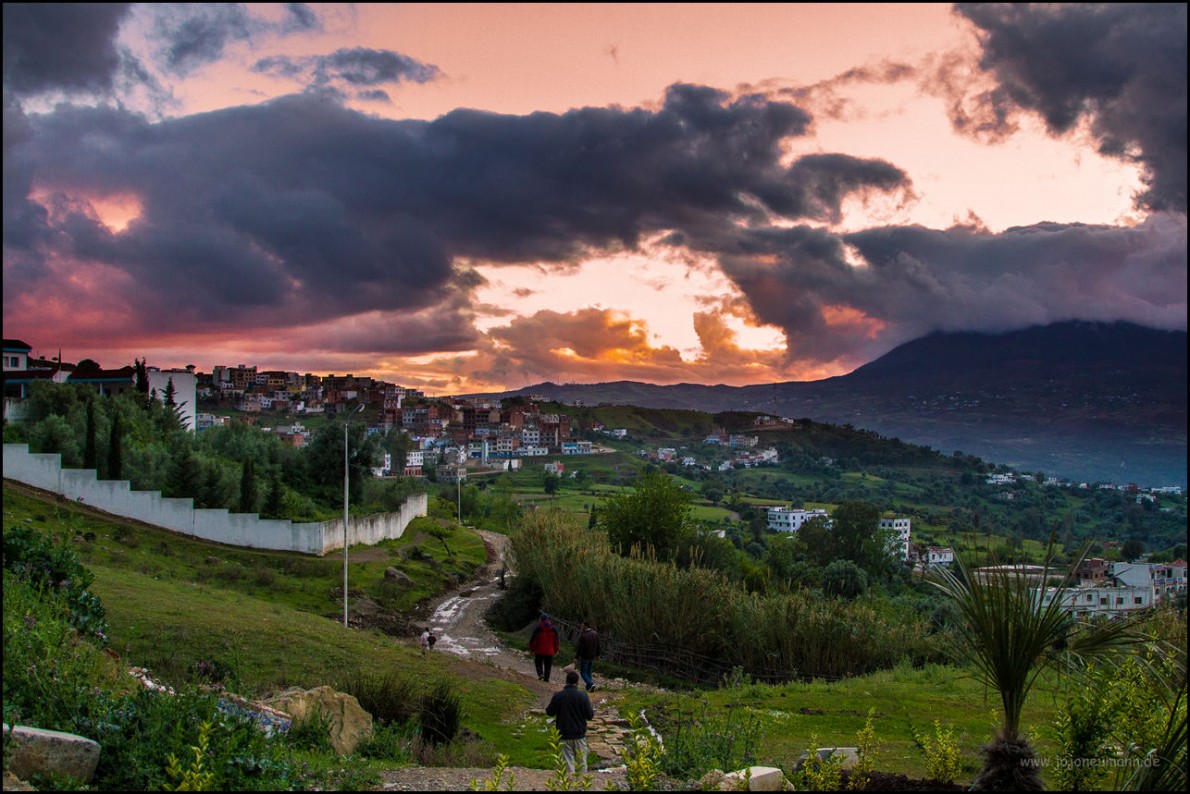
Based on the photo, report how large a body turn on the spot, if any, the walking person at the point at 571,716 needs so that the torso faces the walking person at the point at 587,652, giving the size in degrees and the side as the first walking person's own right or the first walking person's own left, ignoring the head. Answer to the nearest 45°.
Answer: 0° — they already face them

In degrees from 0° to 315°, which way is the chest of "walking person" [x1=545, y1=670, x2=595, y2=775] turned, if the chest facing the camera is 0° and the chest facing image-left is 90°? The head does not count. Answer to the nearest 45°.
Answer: approximately 180°

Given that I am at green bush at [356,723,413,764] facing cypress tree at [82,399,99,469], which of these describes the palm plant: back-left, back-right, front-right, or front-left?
back-right

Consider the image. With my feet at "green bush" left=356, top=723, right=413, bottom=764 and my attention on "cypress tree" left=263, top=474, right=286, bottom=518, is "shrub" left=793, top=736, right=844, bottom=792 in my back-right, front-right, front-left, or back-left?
back-right

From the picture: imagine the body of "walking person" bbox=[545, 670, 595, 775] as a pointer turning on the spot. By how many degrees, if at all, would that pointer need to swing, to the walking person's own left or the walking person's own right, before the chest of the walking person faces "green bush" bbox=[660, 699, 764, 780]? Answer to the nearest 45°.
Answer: approximately 90° to the walking person's own right

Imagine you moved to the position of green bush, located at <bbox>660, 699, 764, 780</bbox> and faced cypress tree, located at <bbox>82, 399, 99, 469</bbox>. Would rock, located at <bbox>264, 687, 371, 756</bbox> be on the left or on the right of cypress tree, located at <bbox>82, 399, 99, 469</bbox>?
left

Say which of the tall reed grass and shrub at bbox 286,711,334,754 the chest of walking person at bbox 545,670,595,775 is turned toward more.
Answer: the tall reed grass
